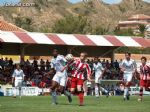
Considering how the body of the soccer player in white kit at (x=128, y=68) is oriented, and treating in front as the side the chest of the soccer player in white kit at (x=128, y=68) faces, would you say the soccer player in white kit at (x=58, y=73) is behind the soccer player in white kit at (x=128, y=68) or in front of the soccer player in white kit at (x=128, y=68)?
in front

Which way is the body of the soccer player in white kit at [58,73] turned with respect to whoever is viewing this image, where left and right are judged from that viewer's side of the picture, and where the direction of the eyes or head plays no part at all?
facing the viewer and to the left of the viewer

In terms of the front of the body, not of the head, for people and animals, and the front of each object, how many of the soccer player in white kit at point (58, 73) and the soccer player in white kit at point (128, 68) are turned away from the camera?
0
